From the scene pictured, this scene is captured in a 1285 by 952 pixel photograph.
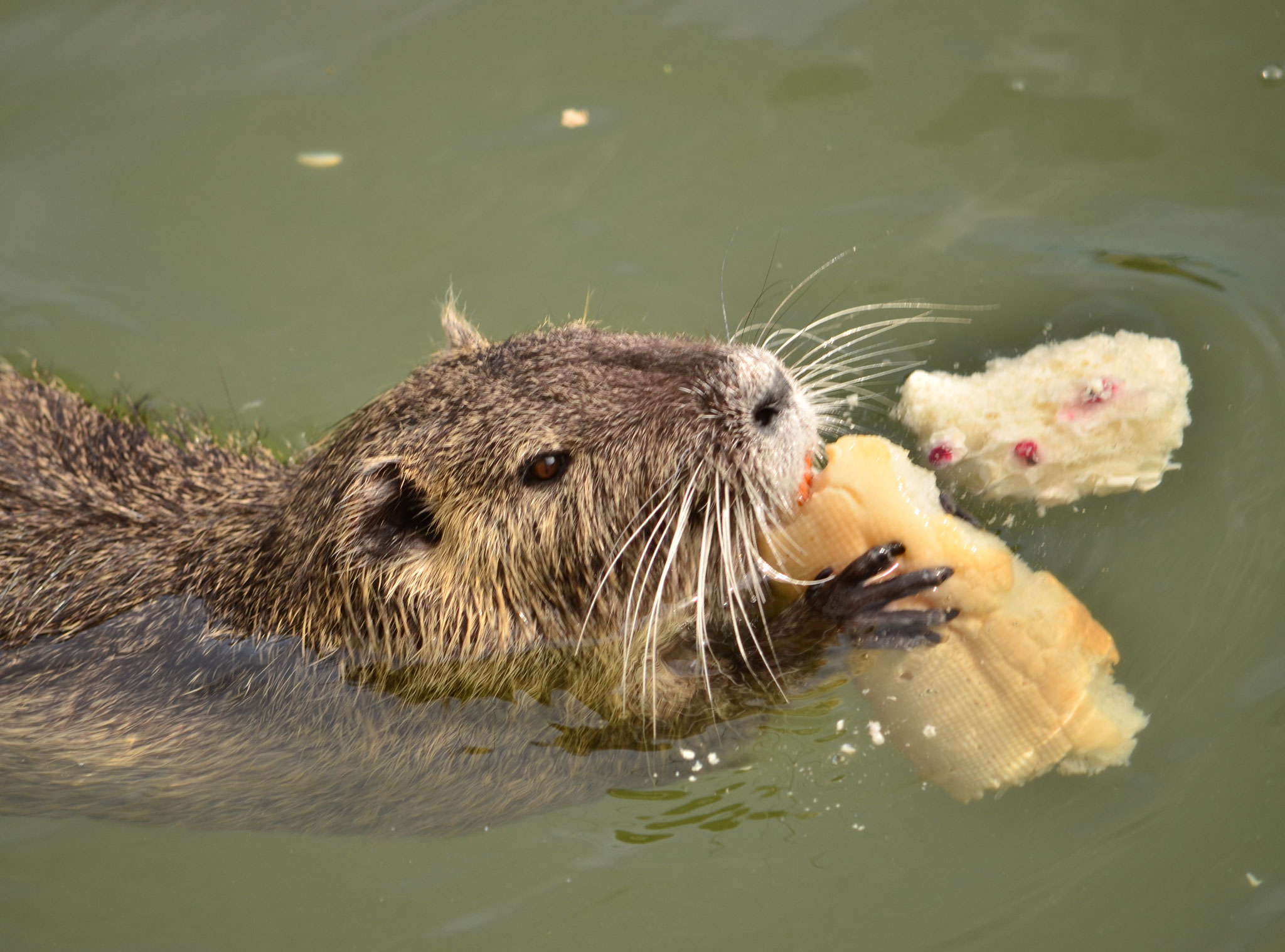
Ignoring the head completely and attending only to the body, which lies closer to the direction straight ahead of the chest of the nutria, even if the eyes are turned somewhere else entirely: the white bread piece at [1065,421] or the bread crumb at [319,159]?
the white bread piece

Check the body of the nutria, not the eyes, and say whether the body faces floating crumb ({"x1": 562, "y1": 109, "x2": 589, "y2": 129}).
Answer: no

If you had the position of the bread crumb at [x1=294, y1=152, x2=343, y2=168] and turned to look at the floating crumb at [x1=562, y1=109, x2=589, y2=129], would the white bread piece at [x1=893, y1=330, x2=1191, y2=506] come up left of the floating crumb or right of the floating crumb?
right

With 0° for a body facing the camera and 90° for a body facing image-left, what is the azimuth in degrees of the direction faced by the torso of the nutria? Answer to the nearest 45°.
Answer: approximately 270°

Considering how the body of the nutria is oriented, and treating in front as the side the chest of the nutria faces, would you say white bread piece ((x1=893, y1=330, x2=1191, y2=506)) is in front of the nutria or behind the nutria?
in front

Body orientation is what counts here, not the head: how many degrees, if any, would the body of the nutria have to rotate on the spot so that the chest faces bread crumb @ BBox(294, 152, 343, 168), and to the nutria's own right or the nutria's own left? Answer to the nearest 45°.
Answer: approximately 90° to the nutria's own left
